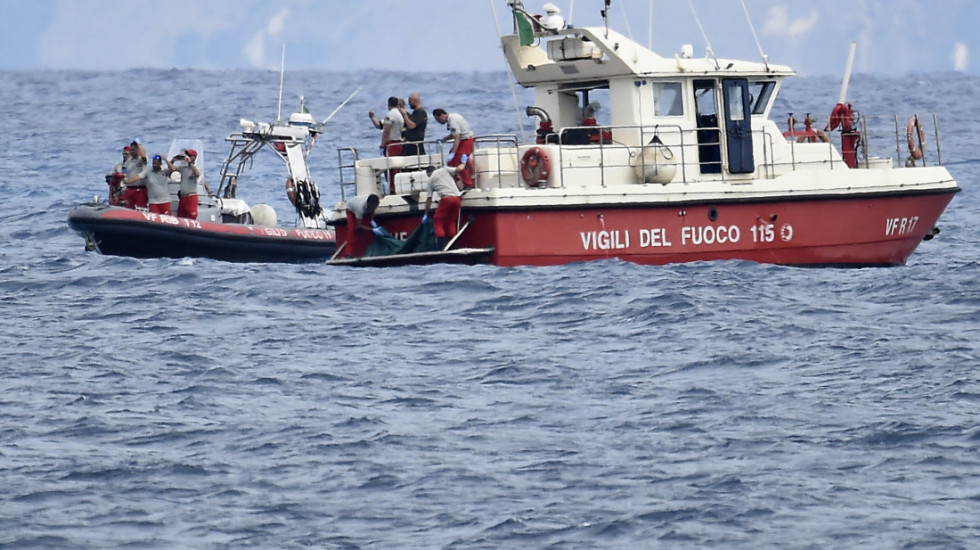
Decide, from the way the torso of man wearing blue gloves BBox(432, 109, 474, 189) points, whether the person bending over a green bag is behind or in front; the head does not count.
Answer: in front

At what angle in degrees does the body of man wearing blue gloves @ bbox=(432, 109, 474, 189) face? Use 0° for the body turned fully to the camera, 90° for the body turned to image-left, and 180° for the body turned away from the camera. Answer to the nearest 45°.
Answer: approximately 90°

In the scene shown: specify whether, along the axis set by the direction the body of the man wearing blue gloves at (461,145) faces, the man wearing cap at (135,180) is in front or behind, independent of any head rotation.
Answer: in front

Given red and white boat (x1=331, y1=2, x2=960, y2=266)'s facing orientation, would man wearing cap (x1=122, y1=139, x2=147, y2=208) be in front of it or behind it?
behind

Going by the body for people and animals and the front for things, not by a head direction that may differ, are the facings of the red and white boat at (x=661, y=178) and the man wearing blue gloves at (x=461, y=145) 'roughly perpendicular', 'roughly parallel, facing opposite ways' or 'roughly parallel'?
roughly parallel, facing opposite ways

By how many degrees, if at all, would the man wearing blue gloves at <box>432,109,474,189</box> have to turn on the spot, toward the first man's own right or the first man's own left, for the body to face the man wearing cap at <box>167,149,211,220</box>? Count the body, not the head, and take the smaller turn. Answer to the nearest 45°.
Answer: approximately 45° to the first man's own right

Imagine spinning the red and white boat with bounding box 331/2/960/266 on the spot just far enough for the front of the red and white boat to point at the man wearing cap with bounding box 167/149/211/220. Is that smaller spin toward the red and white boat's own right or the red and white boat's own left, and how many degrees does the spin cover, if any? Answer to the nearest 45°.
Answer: approximately 180°
